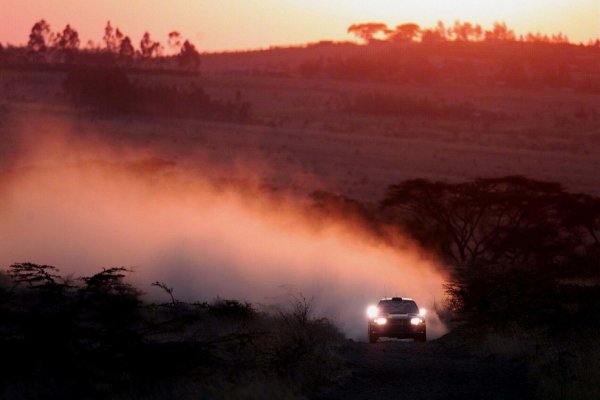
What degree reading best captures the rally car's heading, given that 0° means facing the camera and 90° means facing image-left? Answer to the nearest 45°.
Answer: approximately 0°
